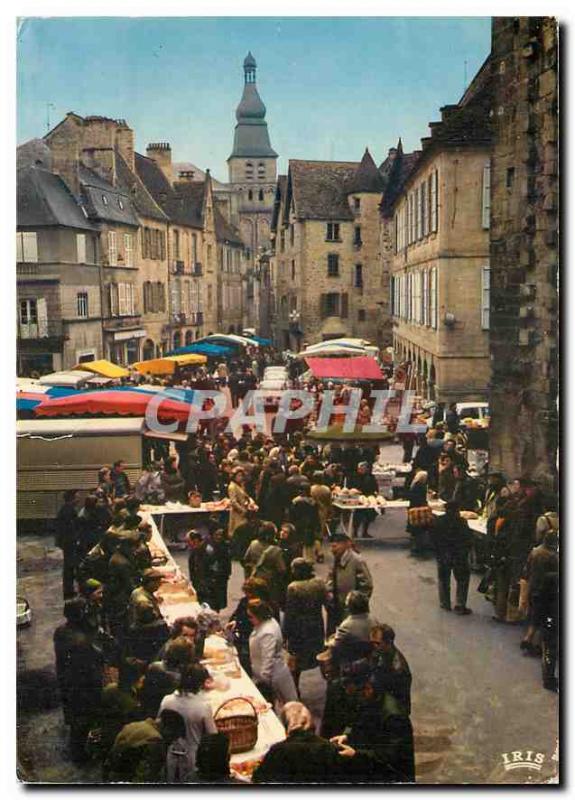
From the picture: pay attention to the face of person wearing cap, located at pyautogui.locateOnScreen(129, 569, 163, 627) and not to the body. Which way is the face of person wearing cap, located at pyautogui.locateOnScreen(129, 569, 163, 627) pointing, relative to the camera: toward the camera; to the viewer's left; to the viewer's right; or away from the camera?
to the viewer's right

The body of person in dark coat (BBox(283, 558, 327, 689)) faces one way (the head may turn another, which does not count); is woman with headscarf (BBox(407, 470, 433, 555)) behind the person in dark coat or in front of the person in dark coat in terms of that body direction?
in front

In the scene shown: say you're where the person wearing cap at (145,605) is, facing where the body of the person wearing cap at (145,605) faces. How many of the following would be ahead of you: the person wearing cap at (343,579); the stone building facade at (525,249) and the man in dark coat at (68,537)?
2

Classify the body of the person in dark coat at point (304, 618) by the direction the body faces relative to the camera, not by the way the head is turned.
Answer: away from the camera

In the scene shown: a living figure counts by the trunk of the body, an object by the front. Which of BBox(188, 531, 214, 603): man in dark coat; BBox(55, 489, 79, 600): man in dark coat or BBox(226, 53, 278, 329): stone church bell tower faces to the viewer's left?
BBox(188, 531, 214, 603): man in dark coat

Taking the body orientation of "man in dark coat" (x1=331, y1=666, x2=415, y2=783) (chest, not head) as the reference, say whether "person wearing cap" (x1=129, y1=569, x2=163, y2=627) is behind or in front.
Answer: in front

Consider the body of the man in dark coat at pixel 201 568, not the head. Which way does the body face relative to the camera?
to the viewer's left

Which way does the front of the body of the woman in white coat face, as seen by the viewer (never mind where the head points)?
to the viewer's left

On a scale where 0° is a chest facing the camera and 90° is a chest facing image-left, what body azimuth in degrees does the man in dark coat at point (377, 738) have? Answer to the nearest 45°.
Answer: approximately 90°

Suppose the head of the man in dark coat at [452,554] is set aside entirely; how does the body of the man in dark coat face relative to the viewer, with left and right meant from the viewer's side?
facing away from the viewer

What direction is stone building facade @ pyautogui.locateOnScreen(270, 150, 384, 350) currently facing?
toward the camera

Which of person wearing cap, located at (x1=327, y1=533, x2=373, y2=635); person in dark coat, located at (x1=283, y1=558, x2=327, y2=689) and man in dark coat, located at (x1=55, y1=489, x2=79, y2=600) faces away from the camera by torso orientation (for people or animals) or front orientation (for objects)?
person in dark coat, located at (x1=283, y1=558, x2=327, y2=689)
